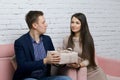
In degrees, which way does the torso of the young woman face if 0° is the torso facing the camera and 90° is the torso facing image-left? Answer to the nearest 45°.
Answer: approximately 45°

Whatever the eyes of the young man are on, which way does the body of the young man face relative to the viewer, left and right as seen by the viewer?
facing the viewer and to the right of the viewer

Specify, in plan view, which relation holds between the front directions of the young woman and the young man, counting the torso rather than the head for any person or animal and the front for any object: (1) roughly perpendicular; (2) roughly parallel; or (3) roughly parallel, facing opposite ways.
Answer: roughly perpendicular

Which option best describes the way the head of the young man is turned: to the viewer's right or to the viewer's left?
to the viewer's right

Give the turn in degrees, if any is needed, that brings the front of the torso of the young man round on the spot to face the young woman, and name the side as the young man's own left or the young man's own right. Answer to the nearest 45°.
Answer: approximately 90° to the young man's own left

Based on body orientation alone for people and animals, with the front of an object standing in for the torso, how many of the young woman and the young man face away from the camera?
0
